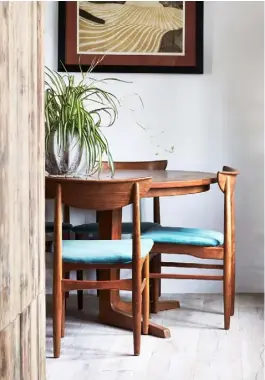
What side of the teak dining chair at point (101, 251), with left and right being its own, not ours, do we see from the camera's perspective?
back

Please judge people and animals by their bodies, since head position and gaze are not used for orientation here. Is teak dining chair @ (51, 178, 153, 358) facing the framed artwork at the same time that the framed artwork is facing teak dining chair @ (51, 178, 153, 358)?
yes

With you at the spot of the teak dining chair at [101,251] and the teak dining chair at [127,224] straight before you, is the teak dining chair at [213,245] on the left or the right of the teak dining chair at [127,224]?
right

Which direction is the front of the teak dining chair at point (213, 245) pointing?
to the viewer's left

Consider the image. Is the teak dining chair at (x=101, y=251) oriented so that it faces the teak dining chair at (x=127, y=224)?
yes

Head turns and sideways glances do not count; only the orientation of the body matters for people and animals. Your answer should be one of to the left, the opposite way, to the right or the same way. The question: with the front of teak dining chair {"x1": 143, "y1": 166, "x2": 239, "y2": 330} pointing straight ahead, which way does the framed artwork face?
to the left

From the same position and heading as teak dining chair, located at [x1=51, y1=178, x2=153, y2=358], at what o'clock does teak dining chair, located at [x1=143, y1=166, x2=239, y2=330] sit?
teak dining chair, located at [x1=143, y1=166, x2=239, y2=330] is roughly at 2 o'clock from teak dining chair, located at [x1=51, y1=178, x2=153, y2=358].

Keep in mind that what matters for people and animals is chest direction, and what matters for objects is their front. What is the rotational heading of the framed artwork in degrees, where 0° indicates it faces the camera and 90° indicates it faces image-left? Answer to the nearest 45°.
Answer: approximately 0°
